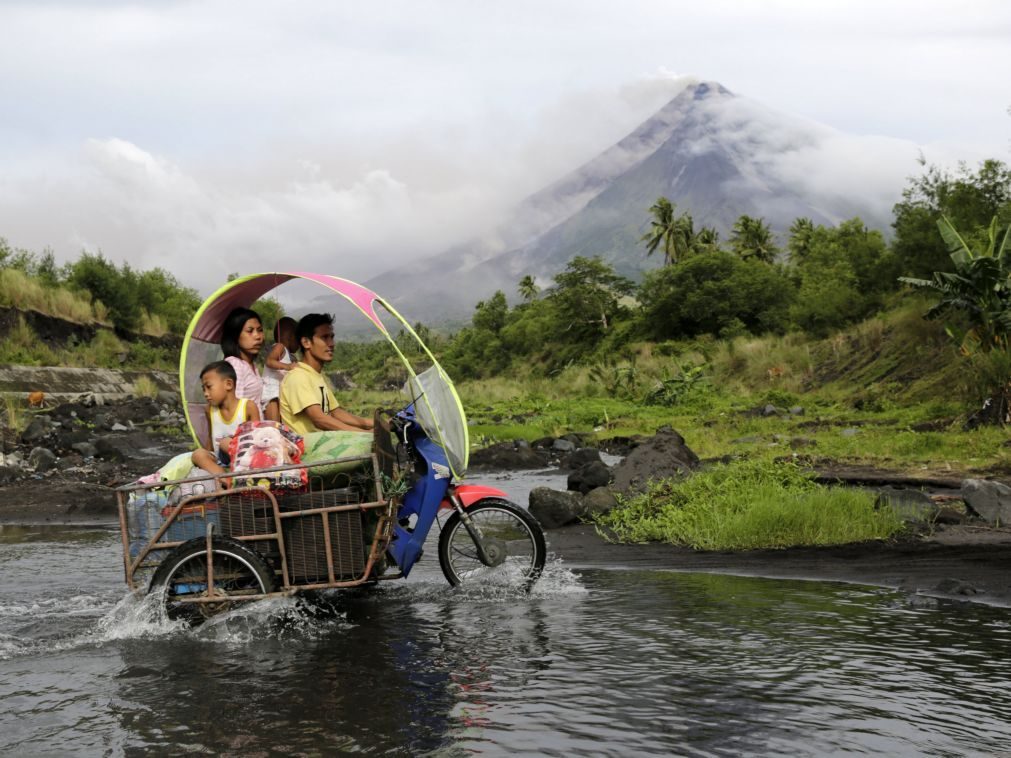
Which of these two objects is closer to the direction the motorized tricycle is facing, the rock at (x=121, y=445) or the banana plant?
the banana plant

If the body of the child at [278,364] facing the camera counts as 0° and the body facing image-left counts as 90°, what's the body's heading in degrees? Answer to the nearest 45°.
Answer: approximately 270°

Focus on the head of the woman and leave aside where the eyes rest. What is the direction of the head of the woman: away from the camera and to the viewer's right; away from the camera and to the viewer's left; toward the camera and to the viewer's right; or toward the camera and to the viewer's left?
toward the camera and to the viewer's right

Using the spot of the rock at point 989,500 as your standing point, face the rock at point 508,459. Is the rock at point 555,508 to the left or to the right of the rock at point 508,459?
left

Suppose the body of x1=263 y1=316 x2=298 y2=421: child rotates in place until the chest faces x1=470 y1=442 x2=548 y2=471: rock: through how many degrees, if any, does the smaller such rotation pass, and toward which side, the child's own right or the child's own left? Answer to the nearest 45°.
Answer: approximately 90° to the child's own left

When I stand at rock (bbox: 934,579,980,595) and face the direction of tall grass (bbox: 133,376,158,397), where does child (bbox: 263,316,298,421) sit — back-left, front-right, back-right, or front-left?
front-left

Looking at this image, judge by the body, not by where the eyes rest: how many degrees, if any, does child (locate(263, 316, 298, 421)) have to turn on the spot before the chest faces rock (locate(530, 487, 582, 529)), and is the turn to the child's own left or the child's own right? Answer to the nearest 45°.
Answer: approximately 45° to the child's own left

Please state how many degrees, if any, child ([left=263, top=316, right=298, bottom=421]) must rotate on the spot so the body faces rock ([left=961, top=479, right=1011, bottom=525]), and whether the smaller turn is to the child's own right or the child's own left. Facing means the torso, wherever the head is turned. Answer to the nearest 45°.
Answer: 0° — they already face it

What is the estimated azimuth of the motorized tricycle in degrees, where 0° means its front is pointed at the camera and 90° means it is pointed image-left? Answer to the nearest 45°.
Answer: approximately 270°

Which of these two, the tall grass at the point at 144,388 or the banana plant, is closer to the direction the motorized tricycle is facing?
the banana plant

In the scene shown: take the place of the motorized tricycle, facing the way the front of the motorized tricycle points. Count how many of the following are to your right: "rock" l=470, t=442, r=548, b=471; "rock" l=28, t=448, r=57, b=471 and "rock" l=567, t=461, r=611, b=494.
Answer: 0

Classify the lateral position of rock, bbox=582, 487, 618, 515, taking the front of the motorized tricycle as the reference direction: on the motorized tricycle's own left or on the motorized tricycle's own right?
on the motorized tricycle's own left

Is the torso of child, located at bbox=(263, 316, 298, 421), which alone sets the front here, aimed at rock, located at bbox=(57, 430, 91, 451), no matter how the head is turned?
no
